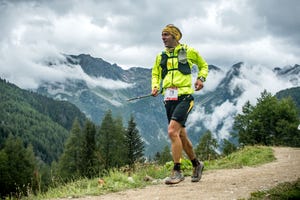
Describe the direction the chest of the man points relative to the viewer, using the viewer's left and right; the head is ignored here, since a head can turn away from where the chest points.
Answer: facing the viewer and to the left of the viewer

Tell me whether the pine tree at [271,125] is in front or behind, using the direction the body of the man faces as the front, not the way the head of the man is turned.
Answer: behind
